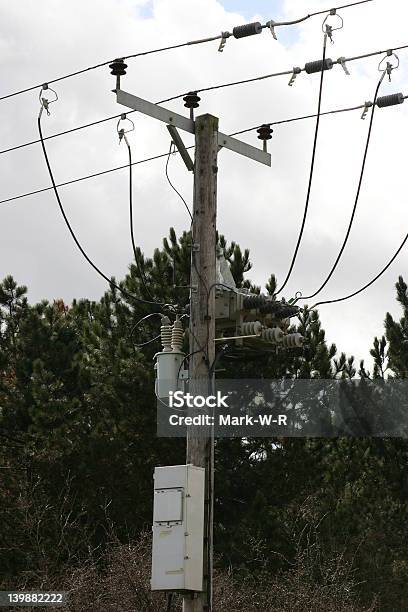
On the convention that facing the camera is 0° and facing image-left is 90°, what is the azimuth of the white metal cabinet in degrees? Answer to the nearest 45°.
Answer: approximately 45°
